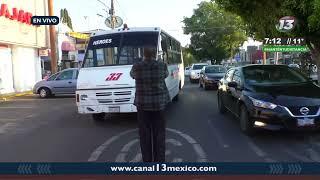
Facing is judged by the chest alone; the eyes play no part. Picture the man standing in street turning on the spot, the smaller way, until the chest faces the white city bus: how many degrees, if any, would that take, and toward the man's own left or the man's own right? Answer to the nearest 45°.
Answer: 0° — they already face it

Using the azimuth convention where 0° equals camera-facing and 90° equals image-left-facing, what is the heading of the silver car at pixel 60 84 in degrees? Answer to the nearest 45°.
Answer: approximately 90°

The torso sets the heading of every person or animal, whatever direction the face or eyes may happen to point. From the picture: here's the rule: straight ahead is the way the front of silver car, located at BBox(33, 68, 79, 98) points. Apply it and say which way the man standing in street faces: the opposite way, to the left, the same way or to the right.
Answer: to the right

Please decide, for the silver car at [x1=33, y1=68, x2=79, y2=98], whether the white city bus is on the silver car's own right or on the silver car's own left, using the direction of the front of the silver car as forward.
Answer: on the silver car's own left

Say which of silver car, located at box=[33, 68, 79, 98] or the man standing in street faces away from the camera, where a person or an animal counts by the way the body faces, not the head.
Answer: the man standing in street

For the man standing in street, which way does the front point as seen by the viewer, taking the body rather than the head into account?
away from the camera

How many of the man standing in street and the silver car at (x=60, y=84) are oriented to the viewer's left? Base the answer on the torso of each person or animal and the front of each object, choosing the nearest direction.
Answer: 1

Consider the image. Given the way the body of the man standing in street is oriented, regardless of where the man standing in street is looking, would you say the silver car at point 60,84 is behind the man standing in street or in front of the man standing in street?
in front

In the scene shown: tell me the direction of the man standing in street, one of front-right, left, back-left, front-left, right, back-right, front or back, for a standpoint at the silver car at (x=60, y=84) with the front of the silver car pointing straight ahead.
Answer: left
